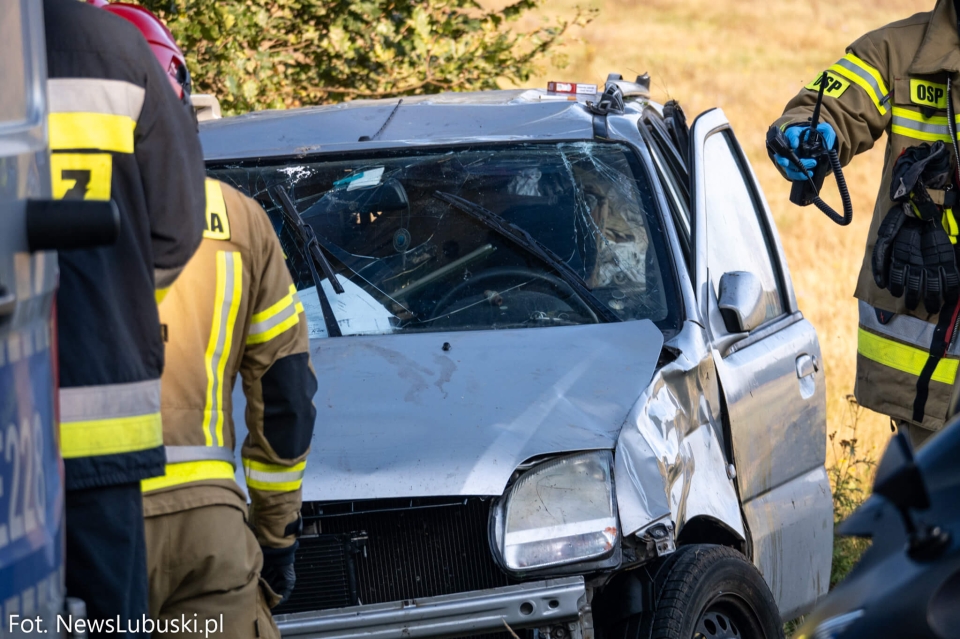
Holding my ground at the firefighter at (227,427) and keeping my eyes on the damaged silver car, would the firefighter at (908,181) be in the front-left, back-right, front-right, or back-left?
front-right

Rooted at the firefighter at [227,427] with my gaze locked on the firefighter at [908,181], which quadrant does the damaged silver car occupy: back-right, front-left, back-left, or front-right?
front-left

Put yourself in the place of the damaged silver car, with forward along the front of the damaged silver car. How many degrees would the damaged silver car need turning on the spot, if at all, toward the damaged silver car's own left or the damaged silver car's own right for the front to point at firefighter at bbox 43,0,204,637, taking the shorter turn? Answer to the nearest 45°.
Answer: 0° — it already faces them

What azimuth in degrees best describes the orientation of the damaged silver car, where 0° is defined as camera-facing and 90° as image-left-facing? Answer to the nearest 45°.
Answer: approximately 45°

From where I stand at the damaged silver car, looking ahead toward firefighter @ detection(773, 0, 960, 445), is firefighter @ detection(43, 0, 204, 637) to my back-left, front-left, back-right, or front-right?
back-right

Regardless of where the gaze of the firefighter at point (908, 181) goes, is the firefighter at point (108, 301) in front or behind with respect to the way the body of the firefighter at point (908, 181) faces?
in front

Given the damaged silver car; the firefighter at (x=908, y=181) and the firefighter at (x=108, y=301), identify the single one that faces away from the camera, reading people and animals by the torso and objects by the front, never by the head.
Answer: the firefighter at (x=108, y=301)

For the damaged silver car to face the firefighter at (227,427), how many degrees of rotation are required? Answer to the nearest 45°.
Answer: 0° — it already faces them

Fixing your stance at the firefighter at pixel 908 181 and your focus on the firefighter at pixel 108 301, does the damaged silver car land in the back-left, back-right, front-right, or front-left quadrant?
front-right

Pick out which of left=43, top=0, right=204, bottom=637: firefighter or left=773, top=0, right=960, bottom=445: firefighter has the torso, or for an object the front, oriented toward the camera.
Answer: left=773, top=0, right=960, bottom=445: firefighter

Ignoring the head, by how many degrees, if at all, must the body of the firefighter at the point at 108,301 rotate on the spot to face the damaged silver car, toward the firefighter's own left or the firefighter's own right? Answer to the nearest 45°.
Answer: approximately 45° to the firefighter's own right

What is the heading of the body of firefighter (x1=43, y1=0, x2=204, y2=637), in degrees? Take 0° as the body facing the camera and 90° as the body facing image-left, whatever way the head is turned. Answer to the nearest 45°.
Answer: approximately 180°
